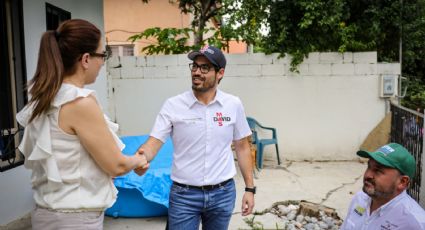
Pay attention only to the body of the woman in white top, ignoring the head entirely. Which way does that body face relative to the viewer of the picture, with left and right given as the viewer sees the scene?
facing away from the viewer and to the right of the viewer

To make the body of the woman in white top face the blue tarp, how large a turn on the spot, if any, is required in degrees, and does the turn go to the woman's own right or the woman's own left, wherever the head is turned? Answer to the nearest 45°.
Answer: approximately 45° to the woman's own left

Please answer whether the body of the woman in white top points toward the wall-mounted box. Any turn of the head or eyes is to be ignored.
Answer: yes

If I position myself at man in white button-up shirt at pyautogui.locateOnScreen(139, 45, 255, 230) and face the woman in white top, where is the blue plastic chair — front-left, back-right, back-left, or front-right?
back-right

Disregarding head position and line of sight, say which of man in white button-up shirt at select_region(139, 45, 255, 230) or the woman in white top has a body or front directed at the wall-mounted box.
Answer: the woman in white top

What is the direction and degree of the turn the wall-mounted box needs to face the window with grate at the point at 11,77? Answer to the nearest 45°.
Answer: approximately 45° to its right

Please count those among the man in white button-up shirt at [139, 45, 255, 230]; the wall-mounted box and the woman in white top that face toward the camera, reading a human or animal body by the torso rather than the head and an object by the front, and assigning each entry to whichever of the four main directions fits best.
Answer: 2

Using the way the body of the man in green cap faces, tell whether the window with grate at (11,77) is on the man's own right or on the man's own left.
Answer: on the man's own right

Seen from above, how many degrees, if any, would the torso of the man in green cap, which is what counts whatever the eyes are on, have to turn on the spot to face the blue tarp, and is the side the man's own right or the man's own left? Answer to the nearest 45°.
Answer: approximately 90° to the man's own right
